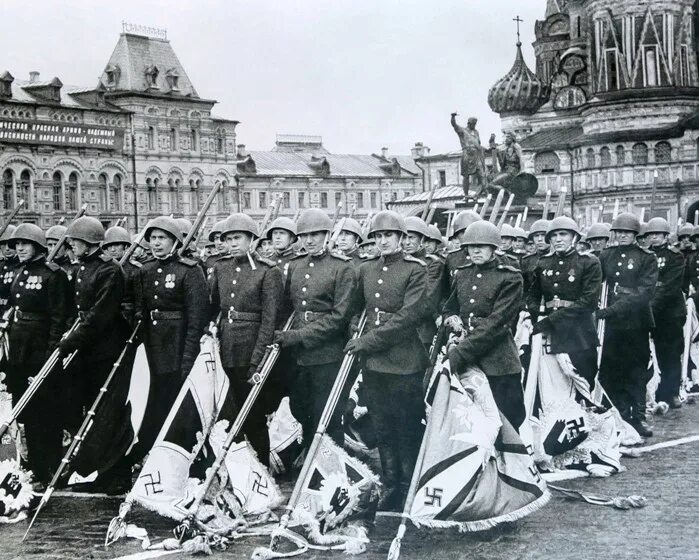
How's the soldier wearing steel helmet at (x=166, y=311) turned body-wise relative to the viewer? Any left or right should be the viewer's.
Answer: facing the viewer and to the left of the viewer

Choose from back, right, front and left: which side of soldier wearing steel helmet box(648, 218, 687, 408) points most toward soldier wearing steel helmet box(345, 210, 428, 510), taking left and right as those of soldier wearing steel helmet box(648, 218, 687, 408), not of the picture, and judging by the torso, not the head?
front

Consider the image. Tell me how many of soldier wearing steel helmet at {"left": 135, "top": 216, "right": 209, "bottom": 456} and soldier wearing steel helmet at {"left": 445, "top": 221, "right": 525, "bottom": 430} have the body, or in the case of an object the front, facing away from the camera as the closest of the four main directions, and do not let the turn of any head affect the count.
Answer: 0

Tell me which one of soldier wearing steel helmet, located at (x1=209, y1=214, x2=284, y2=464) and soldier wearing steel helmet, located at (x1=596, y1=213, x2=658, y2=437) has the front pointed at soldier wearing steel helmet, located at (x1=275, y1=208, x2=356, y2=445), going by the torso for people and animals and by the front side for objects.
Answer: soldier wearing steel helmet, located at (x1=596, y1=213, x2=658, y2=437)

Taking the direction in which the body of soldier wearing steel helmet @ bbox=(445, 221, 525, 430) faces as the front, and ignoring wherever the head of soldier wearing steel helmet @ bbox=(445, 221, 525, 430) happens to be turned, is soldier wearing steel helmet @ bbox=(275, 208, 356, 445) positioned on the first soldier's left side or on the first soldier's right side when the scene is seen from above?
on the first soldier's right side

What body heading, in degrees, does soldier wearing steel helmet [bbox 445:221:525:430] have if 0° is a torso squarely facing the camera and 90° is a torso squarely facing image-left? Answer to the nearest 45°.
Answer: approximately 45°

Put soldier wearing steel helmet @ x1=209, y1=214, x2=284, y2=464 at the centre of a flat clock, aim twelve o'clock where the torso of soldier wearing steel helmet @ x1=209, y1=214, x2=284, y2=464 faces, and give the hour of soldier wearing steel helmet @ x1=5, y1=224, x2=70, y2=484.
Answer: soldier wearing steel helmet @ x1=5, y1=224, x2=70, y2=484 is roughly at 2 o'clock from soldier wearing steel helmet @ x1=209, y1=214, x2=284, y2=464.

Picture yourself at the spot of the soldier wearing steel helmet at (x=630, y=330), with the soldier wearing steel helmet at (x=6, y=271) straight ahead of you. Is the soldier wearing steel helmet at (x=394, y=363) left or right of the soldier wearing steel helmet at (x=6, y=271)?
left
